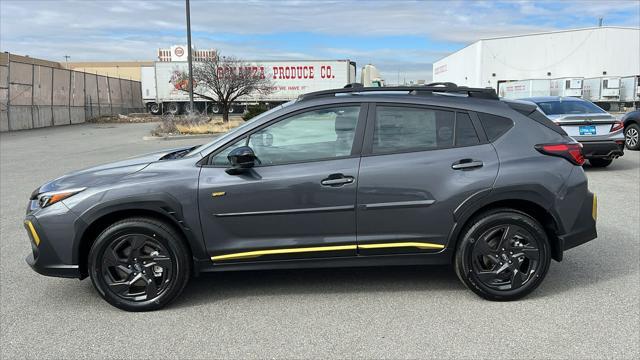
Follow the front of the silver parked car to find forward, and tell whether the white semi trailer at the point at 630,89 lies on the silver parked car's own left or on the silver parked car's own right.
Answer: on the silver parked car's own right

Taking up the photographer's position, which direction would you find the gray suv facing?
facing to the left of the viewer

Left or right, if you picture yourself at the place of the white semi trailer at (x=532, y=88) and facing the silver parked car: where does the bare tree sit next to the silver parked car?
right

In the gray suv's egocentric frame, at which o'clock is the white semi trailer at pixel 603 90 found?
The white semi trailer is roughly at 4 o'clock from the gray suv.

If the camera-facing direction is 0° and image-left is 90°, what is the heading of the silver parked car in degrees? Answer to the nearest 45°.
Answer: approximately 135°

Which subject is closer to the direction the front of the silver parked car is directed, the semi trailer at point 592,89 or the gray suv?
the semi trailer

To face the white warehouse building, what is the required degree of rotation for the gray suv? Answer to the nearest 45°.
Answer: approximately 135° to its right

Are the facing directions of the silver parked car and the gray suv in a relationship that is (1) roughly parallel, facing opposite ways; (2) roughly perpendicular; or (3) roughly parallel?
roughly perpendicular

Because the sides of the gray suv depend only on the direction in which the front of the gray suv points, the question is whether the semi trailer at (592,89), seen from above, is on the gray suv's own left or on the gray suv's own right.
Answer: on the gray suv's own right

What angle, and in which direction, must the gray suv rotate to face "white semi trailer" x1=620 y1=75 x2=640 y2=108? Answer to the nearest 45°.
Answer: approximately 135° to its right
